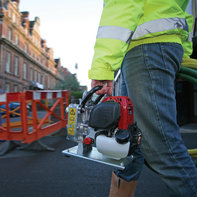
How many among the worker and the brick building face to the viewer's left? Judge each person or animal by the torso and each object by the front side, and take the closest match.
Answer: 1

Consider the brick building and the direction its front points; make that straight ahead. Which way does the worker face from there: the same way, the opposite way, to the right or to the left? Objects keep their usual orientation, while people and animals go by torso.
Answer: the opposite way

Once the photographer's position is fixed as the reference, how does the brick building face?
facing the viewer and to the right of the viewer

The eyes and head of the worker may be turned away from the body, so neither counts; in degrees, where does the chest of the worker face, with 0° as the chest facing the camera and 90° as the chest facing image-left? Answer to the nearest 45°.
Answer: approximately 90°

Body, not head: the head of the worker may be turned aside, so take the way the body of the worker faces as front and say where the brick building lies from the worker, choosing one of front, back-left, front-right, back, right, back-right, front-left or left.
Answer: front-right
